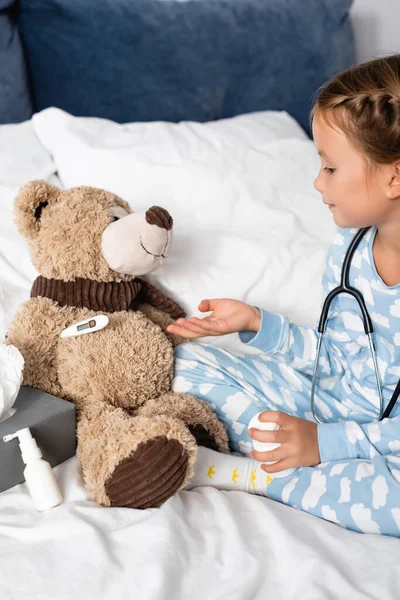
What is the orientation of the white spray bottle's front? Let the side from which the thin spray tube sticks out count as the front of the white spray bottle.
to the viewer's left

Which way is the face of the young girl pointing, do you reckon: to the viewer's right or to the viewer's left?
to the viewer's left

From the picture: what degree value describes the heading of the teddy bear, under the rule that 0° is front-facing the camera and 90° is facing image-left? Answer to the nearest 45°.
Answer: approximately 315°

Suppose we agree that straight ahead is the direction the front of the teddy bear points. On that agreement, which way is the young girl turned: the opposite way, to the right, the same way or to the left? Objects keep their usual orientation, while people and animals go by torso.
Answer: to the right

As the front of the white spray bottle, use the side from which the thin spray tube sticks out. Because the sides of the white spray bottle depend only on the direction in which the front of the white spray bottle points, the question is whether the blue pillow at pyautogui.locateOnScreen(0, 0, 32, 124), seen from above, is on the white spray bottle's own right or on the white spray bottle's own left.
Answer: on the white spray bottle's own right

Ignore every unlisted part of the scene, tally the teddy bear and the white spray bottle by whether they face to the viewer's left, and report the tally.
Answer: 1

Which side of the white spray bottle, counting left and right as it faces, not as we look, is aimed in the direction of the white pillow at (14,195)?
right
